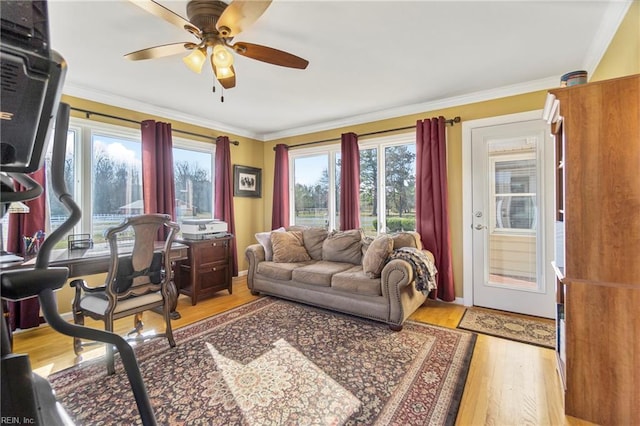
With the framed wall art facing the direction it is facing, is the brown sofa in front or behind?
in front

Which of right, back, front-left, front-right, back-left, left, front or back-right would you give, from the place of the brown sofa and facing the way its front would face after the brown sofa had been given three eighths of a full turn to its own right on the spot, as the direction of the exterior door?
right

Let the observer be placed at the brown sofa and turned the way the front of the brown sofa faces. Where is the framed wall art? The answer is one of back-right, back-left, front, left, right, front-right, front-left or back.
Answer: right

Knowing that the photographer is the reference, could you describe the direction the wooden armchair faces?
facing away from the viewer and to the left of the viewer

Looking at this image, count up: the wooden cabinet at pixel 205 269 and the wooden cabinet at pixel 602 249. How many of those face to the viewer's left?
1

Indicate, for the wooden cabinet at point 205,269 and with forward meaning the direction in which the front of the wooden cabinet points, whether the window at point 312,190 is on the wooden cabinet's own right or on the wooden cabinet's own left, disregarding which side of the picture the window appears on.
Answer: on the wooden cabinet's own left

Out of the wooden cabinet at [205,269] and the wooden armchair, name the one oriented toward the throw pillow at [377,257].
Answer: the wooden cabinet

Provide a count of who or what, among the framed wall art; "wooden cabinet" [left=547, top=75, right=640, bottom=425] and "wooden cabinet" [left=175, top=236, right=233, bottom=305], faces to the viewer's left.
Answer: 1

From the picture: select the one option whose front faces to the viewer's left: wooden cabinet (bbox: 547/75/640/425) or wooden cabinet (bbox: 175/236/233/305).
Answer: wooden cabinet (bbox: 547/75/640/425)

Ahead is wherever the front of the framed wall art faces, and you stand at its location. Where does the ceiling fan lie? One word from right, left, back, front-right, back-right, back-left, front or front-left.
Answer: front-right

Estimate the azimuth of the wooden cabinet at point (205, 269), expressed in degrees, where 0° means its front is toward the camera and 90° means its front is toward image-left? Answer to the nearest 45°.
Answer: approximately 315°

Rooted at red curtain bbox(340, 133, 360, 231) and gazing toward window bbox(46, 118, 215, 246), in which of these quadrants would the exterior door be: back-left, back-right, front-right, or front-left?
back-left

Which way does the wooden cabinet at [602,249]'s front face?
to the viewer's left

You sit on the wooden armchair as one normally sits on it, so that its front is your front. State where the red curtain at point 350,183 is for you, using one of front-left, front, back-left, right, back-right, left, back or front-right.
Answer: back-right
